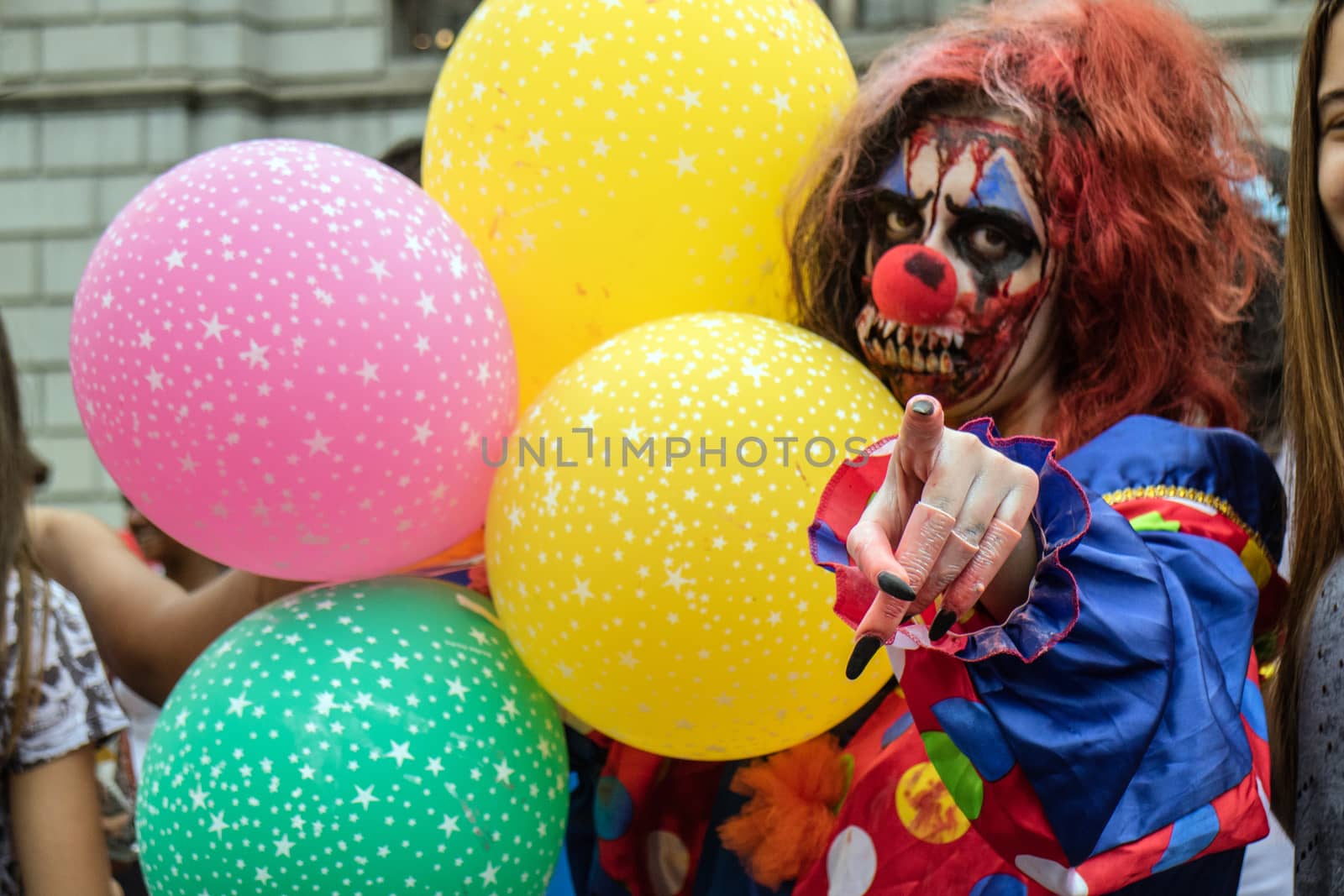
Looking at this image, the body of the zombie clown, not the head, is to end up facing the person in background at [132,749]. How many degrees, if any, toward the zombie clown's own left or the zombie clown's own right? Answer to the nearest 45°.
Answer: approximately 90° to the zombie clown's own right

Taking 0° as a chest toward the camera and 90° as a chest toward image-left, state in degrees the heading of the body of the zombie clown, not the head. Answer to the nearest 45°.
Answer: approximately 45°

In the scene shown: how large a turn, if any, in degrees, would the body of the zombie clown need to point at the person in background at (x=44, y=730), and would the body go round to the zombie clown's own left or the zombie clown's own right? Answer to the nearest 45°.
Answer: approximately 45° to the zombie clown's own right
